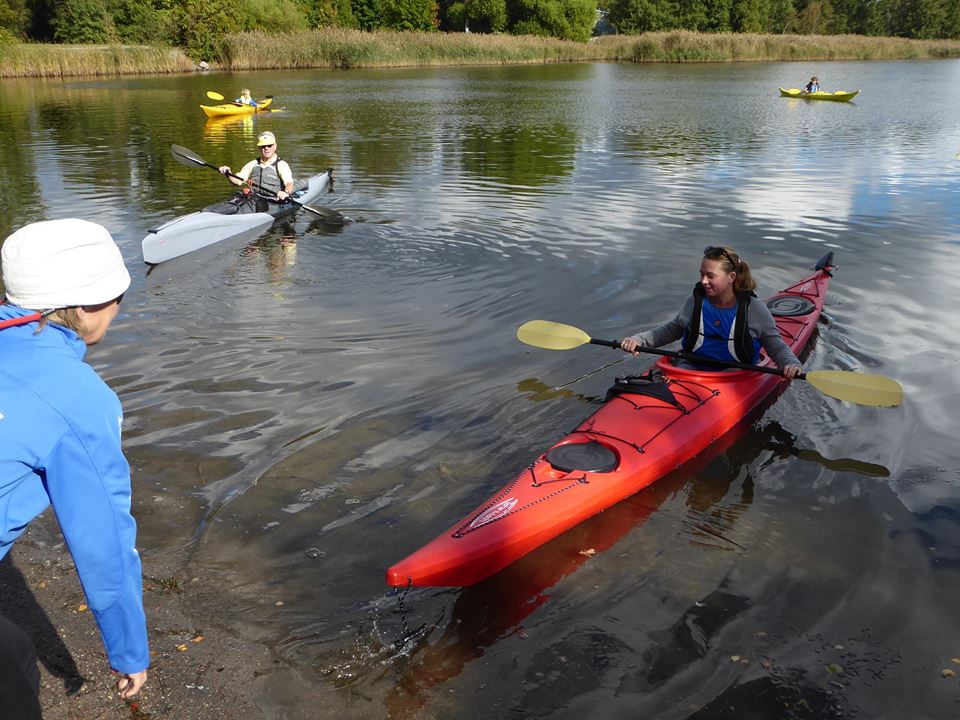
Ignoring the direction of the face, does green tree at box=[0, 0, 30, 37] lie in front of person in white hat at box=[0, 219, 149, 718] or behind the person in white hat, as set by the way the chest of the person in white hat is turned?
in front

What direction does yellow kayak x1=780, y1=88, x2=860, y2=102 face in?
to the viewer's right

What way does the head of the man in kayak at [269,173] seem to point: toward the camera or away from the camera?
toward the camera

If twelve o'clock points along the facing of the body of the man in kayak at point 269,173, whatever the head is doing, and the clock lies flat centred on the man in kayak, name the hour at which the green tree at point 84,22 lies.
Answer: The green tree is roughly at 4 o'clock from the man in kayak.

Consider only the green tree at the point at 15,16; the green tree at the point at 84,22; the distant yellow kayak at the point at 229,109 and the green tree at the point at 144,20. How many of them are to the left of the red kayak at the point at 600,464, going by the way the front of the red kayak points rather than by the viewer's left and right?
0

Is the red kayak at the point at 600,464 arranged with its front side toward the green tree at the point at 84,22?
no

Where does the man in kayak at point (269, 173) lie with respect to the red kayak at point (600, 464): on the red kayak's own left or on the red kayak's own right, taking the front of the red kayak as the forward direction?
on the red kayak's own right

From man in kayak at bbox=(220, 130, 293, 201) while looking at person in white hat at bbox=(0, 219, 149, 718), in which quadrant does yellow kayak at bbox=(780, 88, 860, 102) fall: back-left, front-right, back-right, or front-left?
back-left

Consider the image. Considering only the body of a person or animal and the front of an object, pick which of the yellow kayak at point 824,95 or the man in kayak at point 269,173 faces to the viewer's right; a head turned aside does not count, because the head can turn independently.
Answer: the yellow kayak

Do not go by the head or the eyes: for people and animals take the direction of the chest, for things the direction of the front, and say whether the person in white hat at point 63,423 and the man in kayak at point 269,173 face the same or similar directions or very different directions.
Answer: very different directions

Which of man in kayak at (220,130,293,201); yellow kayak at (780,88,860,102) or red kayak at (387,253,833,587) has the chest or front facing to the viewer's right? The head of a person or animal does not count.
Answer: the yellow kayak

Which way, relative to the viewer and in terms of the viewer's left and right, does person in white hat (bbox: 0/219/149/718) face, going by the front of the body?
facing away from the viewer and to the right of the viewer

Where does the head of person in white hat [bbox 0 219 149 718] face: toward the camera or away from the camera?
away from the camera

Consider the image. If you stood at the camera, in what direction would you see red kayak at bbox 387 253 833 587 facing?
facing the viewer and to the left of the viewer

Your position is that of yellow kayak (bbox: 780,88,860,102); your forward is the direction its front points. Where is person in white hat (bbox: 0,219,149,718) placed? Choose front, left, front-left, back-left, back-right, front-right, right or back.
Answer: right

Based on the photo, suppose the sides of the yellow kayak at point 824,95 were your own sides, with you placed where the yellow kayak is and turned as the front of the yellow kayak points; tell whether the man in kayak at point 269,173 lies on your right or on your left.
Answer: on your right
